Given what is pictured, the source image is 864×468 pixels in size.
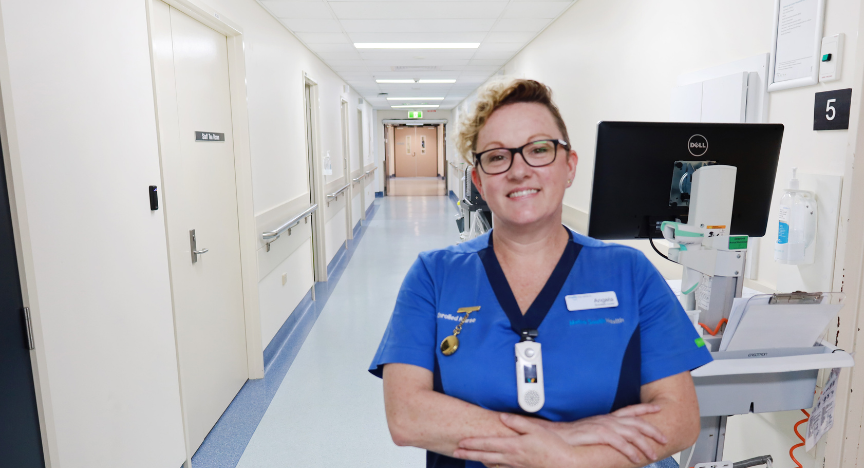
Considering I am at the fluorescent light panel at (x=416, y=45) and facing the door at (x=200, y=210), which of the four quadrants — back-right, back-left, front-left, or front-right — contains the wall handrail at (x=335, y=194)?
back-right

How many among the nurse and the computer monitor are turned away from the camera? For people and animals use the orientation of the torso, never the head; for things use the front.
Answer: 1

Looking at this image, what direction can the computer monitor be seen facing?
away from the camera
